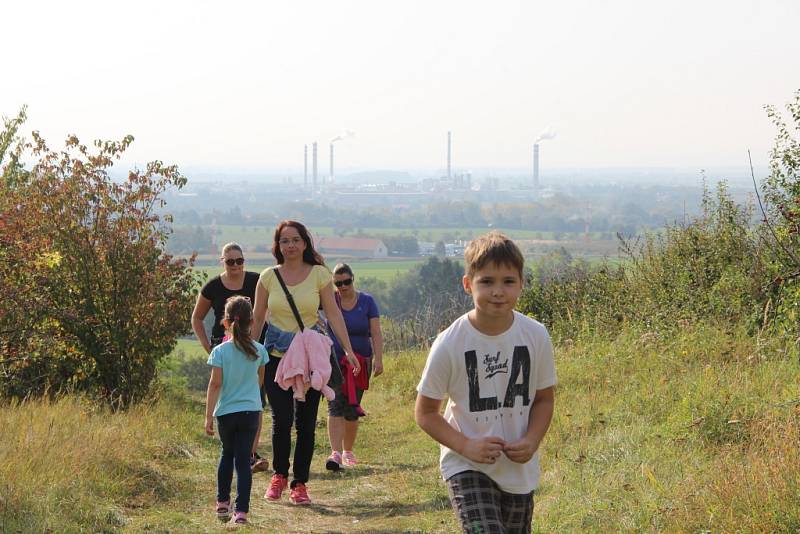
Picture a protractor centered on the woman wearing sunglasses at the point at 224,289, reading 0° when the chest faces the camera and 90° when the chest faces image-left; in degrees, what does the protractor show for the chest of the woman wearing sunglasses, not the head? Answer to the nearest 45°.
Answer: approximately 0°

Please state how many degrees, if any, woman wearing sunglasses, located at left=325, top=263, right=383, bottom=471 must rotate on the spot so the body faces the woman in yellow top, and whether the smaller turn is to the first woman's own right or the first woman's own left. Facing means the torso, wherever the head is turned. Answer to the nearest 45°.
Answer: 0° — they already face them

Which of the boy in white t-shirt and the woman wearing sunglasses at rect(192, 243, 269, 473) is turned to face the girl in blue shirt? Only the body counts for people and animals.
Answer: the woman wearing sunglasses

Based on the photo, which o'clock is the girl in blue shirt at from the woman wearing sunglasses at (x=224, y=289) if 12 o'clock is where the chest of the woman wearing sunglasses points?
The girl in blue shirt is roughly at 12 o'clock from the woman wearing sunglasses.

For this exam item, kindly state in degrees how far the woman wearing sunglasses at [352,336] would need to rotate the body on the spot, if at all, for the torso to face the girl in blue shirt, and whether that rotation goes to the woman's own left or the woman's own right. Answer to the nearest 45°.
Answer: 0° — they already face them

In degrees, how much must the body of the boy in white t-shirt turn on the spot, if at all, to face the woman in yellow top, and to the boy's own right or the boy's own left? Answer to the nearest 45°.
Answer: approximately 180°
